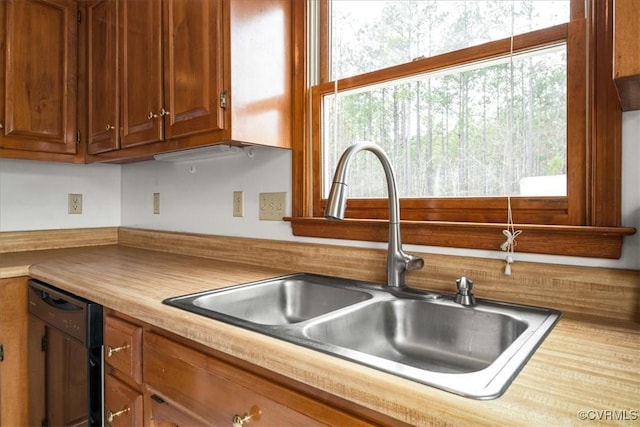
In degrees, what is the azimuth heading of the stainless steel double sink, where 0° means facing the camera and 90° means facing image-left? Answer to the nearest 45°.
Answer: approximately 45°

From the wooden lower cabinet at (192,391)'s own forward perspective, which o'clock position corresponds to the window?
The window is roughly at 7 o'clock from the wooden lower cabinet.

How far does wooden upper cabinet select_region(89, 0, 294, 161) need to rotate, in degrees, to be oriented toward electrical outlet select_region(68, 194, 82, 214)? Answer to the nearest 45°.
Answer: approximately 90° to its right

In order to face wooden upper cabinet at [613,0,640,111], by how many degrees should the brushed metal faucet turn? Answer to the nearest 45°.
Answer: approximately 90° to its left

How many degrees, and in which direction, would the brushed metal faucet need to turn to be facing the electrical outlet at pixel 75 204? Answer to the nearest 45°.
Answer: approximately 90° to its right

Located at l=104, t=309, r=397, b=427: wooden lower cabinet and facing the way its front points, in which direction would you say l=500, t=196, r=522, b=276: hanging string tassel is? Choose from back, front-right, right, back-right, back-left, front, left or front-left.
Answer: back-left

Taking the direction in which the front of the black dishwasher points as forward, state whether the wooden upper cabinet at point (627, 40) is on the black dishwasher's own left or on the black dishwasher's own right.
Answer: on the black dishwasher's own left

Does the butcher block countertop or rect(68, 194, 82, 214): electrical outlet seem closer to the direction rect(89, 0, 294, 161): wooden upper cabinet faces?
the butcher block countertop

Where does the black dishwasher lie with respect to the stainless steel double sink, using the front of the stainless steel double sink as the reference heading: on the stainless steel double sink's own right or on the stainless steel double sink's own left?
on the stainless steel double sink's own right
